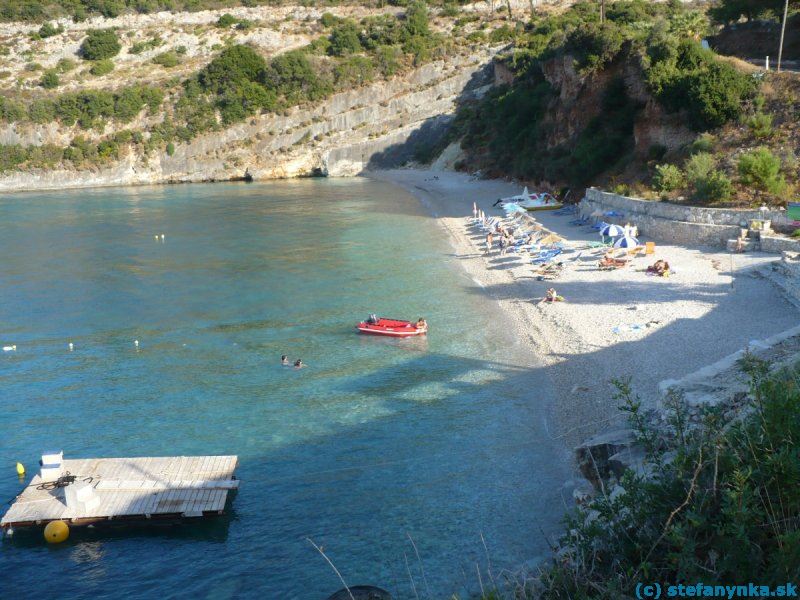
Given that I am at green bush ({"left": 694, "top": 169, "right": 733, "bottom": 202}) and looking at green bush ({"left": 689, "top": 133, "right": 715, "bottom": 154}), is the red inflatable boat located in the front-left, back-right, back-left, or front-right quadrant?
back-left

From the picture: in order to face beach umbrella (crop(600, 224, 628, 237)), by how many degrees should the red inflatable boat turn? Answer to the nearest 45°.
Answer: approximately 45° to its left

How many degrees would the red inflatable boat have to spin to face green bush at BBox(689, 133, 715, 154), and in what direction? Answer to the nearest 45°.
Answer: approximately 45° to its left

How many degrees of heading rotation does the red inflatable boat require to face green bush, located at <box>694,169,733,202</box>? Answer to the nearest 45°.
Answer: approximately 45° to its left

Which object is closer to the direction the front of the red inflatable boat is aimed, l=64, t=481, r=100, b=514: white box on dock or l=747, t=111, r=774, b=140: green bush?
the white box on dock

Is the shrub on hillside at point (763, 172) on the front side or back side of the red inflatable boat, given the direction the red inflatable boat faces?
on the back side

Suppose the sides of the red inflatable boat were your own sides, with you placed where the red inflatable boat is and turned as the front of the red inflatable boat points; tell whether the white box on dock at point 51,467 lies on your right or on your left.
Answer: on your left
